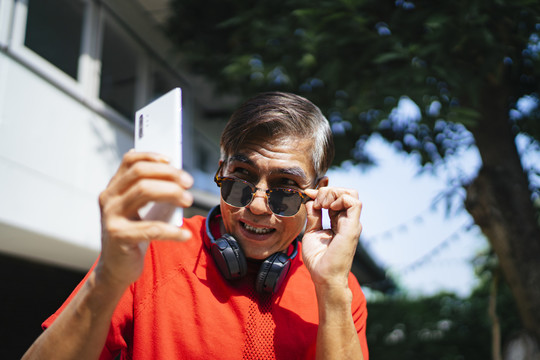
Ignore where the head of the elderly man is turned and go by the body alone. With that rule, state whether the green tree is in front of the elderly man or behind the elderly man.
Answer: behind

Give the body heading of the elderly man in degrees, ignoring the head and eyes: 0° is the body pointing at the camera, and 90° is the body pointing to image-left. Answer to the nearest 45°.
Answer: approximately 0°
